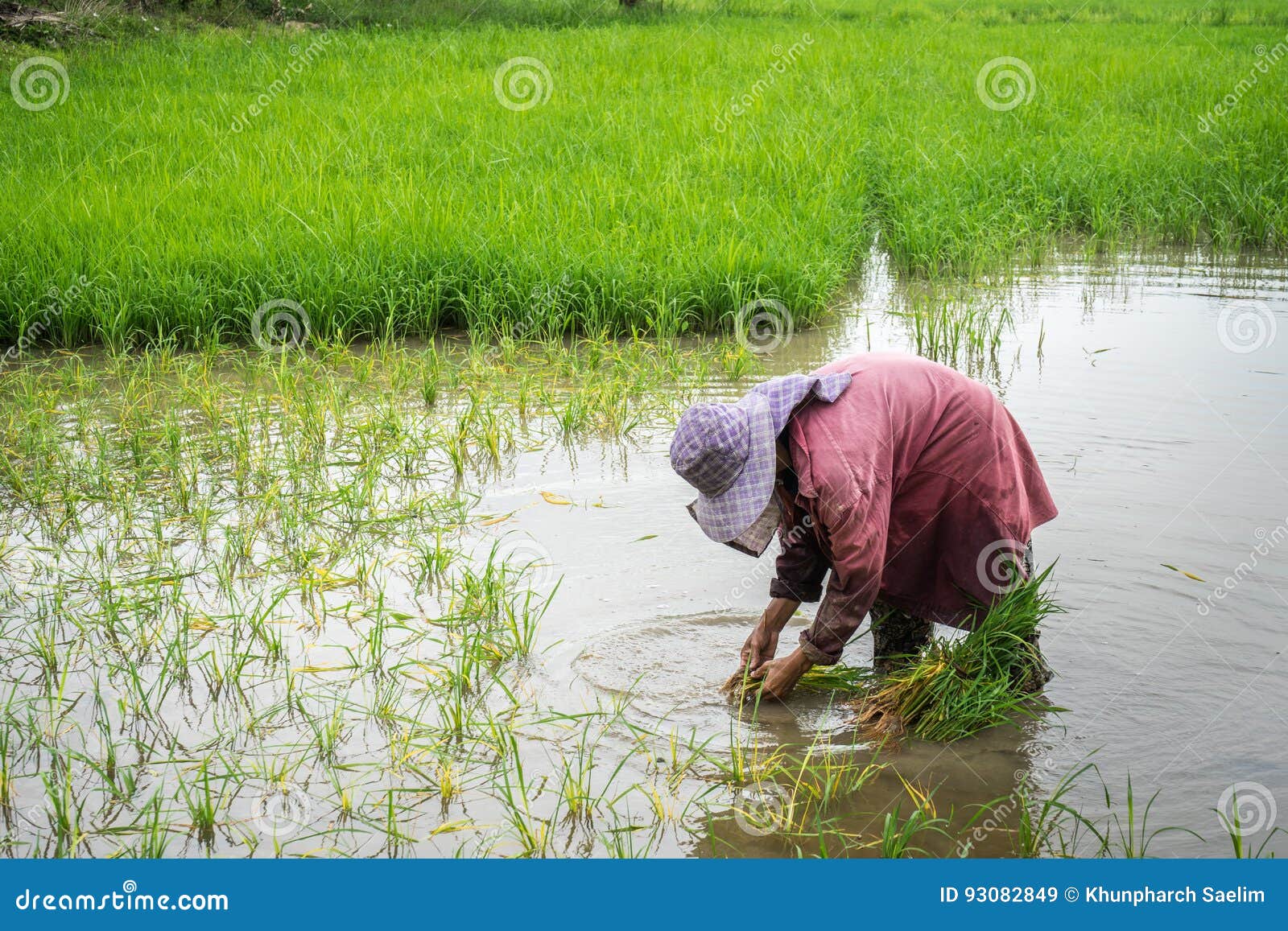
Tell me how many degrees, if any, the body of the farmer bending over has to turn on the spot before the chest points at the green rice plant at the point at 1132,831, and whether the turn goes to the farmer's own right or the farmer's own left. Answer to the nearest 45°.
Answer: approximately 135° to the farmer's own left

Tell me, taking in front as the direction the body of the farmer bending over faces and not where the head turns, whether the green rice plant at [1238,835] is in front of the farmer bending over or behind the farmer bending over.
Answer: behind

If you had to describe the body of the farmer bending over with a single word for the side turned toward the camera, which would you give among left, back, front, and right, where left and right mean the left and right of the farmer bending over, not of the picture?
left
